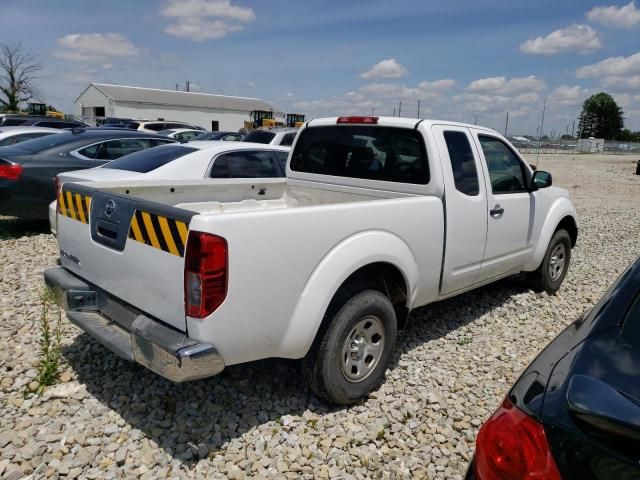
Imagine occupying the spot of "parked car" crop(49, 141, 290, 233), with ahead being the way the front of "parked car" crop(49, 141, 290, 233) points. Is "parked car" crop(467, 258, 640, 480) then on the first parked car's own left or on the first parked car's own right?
on the first parked car's own right

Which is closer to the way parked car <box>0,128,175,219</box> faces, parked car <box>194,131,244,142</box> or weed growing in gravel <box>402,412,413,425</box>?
the parked car

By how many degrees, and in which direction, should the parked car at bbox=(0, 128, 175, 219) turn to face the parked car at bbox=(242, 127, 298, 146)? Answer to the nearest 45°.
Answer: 0° — it already faces it

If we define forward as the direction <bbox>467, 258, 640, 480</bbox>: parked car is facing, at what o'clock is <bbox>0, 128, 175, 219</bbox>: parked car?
<bbox>0, 128, 175, 219</bbox>: parked car is roughly at 10 o'clock from <bbox>467, 258, 640, 480</bbox>: parked car.

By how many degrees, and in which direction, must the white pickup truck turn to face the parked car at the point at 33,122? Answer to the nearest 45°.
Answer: approximately 90° to its left

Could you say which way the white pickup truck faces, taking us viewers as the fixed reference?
facing away from the viewer and to the right of the viewer

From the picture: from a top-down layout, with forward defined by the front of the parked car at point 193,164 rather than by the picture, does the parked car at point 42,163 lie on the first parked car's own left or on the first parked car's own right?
on the first parked car's own left

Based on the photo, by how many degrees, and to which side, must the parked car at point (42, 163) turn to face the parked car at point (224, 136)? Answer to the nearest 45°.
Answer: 0° — it already faces it

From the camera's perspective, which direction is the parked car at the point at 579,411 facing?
away from the camera

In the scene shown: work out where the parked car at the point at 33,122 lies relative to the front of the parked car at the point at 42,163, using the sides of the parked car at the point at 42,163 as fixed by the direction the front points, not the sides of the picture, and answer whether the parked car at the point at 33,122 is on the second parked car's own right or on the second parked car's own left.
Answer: on the second parked car's own left

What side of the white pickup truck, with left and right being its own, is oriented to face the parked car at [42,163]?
left
